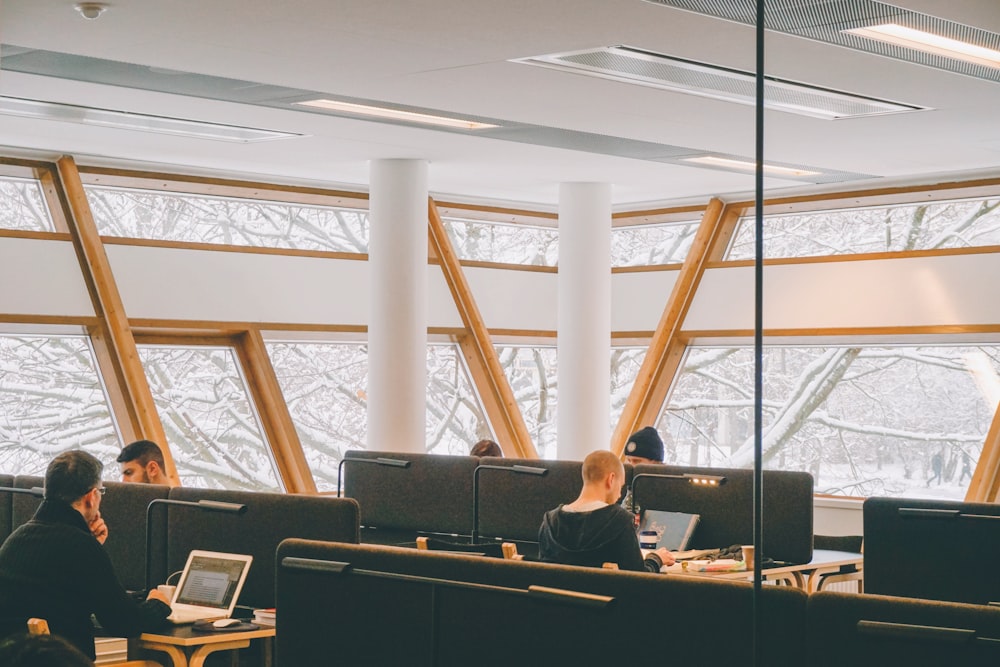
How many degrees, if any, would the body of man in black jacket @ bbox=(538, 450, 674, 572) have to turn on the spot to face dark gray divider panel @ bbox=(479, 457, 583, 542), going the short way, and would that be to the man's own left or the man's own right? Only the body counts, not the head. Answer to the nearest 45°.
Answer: approximately 45° to the man's own left

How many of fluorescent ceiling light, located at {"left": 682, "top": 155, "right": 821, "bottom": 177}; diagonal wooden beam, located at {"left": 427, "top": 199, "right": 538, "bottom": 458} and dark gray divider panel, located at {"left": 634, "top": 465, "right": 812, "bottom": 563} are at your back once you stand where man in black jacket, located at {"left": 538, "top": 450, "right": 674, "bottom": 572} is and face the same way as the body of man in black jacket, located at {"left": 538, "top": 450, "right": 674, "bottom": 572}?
0

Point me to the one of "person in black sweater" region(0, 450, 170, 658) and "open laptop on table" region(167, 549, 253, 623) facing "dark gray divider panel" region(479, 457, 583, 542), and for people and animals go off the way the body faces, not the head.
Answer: the person in black sweater

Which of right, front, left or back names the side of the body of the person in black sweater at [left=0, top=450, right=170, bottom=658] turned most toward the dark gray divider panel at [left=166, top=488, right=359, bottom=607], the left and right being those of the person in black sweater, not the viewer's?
front

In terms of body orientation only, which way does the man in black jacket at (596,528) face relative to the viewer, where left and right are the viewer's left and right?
facing away from the viewer and to the right of the viewer

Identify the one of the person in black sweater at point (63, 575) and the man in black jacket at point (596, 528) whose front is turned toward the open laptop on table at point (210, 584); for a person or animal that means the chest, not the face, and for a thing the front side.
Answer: the person in black sweater at point (63, 575)

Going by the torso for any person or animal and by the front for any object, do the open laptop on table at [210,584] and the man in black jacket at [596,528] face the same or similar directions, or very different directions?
very different directions

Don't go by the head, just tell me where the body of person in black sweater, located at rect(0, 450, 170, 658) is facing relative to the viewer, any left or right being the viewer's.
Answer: facing away from the viewer and to the right of the viewer

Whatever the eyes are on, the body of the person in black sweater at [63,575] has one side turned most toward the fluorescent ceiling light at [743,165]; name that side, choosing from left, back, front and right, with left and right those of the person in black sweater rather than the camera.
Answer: front

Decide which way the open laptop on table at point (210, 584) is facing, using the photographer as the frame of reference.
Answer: facing the viewer and to the left of the viewer

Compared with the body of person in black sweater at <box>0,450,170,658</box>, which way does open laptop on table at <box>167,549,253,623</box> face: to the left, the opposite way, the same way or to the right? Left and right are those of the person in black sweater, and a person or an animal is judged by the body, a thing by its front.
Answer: the opposite way
